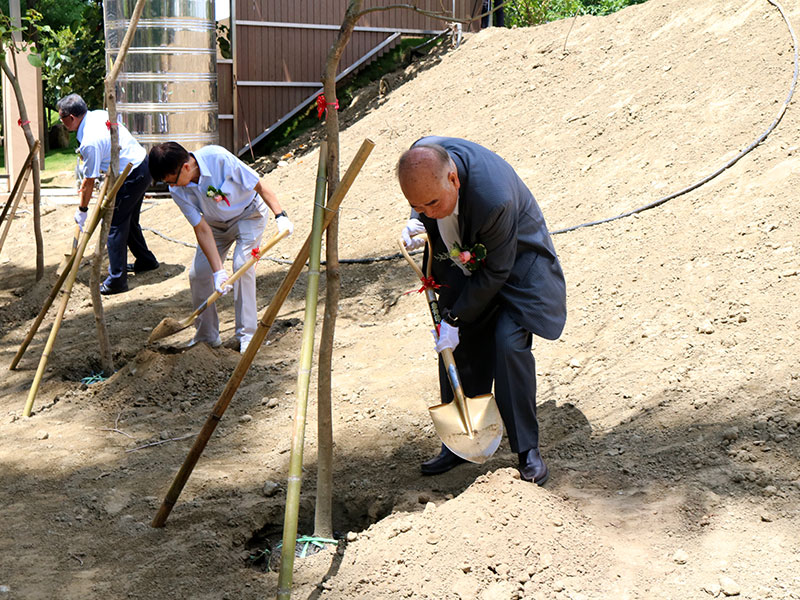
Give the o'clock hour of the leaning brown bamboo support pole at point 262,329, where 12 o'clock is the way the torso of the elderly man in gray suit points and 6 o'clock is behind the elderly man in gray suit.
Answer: The leaning brown bamboo support pole is roughly at 1 o'clock from the elderly man in gray suit.

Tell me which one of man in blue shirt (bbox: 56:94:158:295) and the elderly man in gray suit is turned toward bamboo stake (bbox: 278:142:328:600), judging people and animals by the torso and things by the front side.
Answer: the elderly man in gray suit

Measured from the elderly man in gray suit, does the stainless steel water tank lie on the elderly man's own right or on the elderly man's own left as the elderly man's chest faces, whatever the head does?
on the elderly man's own right

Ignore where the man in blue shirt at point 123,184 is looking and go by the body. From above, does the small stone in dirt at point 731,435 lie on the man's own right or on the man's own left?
on the man's own left

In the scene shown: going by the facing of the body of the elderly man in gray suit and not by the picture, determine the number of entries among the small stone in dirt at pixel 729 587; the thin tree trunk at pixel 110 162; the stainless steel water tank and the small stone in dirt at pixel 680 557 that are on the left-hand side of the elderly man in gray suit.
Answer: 2

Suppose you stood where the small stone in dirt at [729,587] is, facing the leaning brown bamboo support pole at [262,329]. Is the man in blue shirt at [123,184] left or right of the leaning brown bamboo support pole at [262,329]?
right

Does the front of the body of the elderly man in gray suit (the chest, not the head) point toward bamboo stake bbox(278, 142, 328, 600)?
yes

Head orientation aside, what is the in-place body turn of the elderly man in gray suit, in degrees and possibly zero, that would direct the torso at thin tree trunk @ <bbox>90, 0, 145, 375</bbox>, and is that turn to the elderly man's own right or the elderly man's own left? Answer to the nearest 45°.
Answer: approximately 90° to the elderly man's own right

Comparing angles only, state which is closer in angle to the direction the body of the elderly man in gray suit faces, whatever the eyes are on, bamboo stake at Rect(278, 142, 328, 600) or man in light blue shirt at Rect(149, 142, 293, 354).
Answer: the bamboo stake

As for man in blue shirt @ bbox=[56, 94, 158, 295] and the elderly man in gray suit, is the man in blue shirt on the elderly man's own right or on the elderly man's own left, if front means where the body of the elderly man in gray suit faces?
on the elderly man's own right
